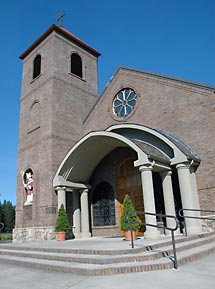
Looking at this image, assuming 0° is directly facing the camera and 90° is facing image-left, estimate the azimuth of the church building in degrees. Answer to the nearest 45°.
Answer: approximately 45°
